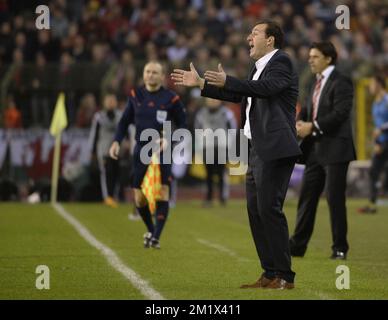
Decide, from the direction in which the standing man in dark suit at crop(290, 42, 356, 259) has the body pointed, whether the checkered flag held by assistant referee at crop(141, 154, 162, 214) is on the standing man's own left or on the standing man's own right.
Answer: on the standing man's own right

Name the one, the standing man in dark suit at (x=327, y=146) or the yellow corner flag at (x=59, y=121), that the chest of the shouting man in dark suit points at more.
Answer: the yellow corner flag

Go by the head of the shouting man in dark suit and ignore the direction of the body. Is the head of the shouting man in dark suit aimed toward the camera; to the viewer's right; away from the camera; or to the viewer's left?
to the viewer's left

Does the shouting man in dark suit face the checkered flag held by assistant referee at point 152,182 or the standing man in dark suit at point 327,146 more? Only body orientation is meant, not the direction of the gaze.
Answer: the checkered flag held by assistant referee

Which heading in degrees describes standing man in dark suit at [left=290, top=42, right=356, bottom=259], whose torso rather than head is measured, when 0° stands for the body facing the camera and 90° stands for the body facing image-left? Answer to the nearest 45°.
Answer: approximately 45°

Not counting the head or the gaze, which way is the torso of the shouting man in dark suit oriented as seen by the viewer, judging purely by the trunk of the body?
to the viewer's left

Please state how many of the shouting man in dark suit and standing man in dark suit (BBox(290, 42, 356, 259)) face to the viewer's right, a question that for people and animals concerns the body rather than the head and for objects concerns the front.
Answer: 0

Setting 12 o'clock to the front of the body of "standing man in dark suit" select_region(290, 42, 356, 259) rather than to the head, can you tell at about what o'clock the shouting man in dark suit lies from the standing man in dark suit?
The shouting man in dark suit is roughly at 11 o'clock from the standing man in dark suit.

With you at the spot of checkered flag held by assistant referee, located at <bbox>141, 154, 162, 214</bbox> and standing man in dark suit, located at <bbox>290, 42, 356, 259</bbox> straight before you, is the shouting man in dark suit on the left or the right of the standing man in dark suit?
right

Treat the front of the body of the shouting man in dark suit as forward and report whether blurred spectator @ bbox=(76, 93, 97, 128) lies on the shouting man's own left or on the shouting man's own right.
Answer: on the shouting man's own right

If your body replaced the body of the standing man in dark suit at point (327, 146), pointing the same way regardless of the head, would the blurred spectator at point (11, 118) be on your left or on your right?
on your right
